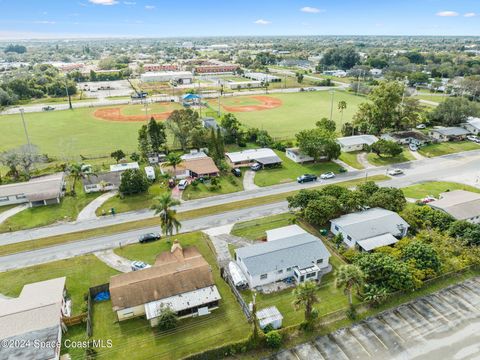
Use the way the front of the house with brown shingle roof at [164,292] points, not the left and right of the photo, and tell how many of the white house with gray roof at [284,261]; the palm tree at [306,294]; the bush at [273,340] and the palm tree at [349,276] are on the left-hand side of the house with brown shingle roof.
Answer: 0

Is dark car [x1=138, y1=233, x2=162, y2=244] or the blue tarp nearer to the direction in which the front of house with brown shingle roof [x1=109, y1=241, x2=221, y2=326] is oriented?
the dark car

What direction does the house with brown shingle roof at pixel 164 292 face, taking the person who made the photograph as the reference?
facing away from the viewer

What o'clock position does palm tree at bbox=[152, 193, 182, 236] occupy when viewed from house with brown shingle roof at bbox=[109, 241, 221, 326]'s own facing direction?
The palm tree is roughly at 12 o'clock from the house with brown shingle roof.

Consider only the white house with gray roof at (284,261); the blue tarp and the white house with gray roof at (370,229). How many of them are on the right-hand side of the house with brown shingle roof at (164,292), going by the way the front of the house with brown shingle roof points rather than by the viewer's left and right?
2

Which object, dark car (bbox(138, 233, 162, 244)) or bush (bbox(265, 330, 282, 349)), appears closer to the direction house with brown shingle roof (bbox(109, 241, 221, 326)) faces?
the dark car

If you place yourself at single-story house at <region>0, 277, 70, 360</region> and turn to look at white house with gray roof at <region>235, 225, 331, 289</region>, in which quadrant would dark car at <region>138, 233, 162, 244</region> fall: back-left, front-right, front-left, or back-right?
front-left

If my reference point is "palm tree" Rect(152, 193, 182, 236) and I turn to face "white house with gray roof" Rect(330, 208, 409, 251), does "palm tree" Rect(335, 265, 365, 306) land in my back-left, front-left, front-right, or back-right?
front-right

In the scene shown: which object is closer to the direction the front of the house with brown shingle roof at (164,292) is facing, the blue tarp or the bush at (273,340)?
the blue tarp

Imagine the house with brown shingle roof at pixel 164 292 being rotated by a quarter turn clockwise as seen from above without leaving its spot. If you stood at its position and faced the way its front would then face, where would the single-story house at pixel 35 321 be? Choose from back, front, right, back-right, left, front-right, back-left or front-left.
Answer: back

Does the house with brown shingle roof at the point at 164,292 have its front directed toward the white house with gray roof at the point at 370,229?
no

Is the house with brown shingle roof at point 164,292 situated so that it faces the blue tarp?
no

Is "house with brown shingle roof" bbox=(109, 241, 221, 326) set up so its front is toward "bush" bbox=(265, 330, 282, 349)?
no

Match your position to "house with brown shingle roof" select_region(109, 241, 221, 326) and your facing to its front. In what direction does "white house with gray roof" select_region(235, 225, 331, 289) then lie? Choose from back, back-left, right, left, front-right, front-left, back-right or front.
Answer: right

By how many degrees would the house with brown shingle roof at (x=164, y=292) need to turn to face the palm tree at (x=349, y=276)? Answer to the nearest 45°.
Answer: approximately 90° to its right

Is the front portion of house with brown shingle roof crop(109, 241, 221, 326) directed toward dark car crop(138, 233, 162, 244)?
yes

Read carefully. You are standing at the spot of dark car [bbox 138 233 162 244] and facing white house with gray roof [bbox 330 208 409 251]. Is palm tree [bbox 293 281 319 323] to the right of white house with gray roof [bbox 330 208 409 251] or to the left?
right

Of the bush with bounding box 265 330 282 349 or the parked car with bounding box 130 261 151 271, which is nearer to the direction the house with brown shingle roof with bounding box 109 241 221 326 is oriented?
the parked car

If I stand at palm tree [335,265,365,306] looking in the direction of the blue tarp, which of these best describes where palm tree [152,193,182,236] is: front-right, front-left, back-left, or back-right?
front-right
